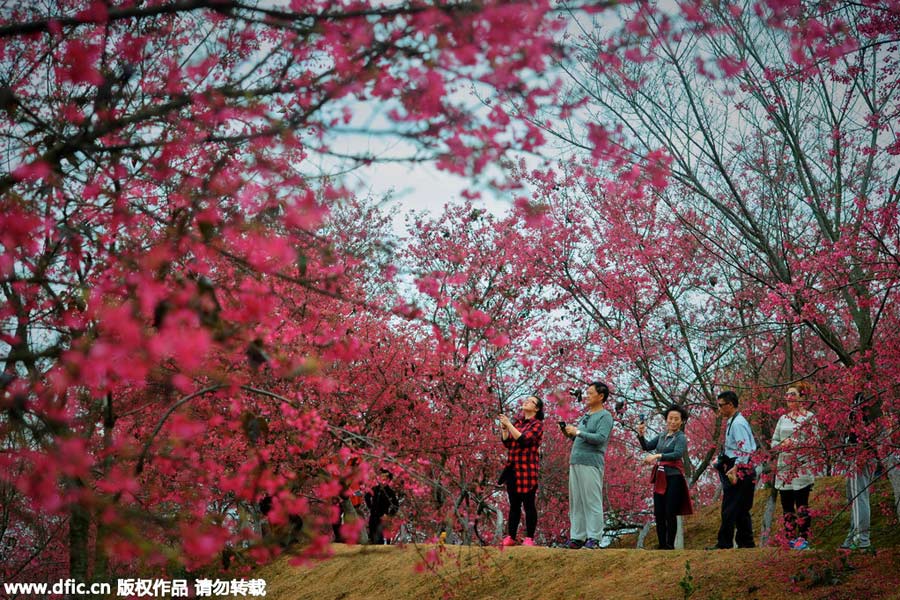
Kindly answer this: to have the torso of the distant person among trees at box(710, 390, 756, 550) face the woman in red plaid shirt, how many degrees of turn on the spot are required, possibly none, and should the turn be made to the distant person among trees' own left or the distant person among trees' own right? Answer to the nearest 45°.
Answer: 0° — they already face them

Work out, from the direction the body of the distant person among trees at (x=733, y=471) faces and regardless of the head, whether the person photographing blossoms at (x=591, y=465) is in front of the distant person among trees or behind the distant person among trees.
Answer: in front

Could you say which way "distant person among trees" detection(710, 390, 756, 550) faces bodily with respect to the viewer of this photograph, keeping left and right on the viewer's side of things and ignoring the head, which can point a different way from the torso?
facing to the left of the viewer

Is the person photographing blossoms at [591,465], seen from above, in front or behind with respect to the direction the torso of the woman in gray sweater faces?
in front

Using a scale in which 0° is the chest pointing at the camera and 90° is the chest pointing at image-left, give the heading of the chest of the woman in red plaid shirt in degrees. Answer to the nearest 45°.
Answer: approximately 45°

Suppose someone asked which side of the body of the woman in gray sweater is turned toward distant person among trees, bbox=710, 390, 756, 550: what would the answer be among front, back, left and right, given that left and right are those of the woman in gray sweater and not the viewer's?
left

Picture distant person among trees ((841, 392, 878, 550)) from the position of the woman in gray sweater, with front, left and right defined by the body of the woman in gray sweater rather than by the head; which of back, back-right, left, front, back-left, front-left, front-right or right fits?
left

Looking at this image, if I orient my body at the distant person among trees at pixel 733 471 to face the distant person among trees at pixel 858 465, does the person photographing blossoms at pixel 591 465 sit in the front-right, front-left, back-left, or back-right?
back-right

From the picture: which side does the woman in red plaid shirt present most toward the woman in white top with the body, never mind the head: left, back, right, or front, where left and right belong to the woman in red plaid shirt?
left

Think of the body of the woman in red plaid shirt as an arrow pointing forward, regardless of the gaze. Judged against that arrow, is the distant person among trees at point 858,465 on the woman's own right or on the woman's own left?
on the woman's own left

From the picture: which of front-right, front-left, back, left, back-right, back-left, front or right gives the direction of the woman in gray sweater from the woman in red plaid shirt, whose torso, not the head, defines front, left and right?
back-left
